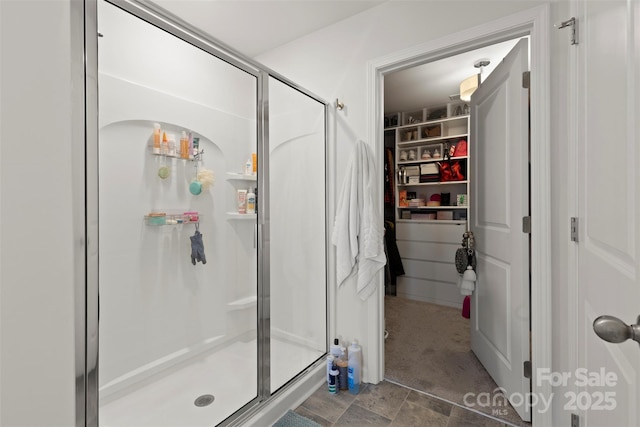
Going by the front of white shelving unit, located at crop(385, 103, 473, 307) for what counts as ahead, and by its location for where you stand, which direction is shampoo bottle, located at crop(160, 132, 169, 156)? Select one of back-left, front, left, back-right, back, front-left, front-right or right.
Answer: front-right

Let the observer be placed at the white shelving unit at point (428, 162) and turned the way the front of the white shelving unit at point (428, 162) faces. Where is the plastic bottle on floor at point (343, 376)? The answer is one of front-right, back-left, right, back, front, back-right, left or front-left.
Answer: front

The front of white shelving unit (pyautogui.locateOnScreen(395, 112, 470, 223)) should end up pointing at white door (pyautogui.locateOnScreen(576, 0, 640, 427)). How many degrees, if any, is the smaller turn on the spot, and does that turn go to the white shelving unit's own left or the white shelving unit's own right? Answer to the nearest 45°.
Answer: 0° — it already faces it

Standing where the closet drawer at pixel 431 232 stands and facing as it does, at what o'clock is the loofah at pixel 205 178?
The loofah is roughly at 1 o'clock from the closet drawer.

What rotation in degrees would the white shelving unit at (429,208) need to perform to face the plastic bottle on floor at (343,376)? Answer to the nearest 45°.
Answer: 0° — it already faces it

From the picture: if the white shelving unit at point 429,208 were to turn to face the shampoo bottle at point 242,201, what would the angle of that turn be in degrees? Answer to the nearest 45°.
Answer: approximately 45° to its right

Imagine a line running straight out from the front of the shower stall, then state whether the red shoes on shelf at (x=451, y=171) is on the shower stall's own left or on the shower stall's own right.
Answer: on the shower stall's own left

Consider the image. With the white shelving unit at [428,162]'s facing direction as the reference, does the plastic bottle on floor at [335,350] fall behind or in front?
in front

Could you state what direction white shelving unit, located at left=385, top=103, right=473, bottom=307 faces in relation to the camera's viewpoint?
facing the viewer

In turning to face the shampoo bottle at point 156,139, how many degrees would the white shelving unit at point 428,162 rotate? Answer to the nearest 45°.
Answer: approximately 45° to its right

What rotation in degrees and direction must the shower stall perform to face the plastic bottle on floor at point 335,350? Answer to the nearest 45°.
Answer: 0° — it already faces it

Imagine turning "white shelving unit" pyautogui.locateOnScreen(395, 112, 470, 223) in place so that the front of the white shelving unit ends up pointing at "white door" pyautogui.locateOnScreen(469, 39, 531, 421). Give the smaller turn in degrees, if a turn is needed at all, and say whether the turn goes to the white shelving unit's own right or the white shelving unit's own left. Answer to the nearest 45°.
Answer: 0° — it already faces it

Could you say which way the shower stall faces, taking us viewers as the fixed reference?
facing the viewer and to the right of the viewer

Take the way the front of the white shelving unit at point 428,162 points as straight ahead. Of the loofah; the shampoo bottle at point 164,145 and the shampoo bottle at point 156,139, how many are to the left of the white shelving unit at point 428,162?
0

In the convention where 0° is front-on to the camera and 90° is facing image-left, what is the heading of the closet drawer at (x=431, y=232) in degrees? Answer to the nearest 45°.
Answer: approximately 0°

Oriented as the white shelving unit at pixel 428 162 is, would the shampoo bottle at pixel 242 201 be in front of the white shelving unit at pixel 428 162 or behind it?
in front
